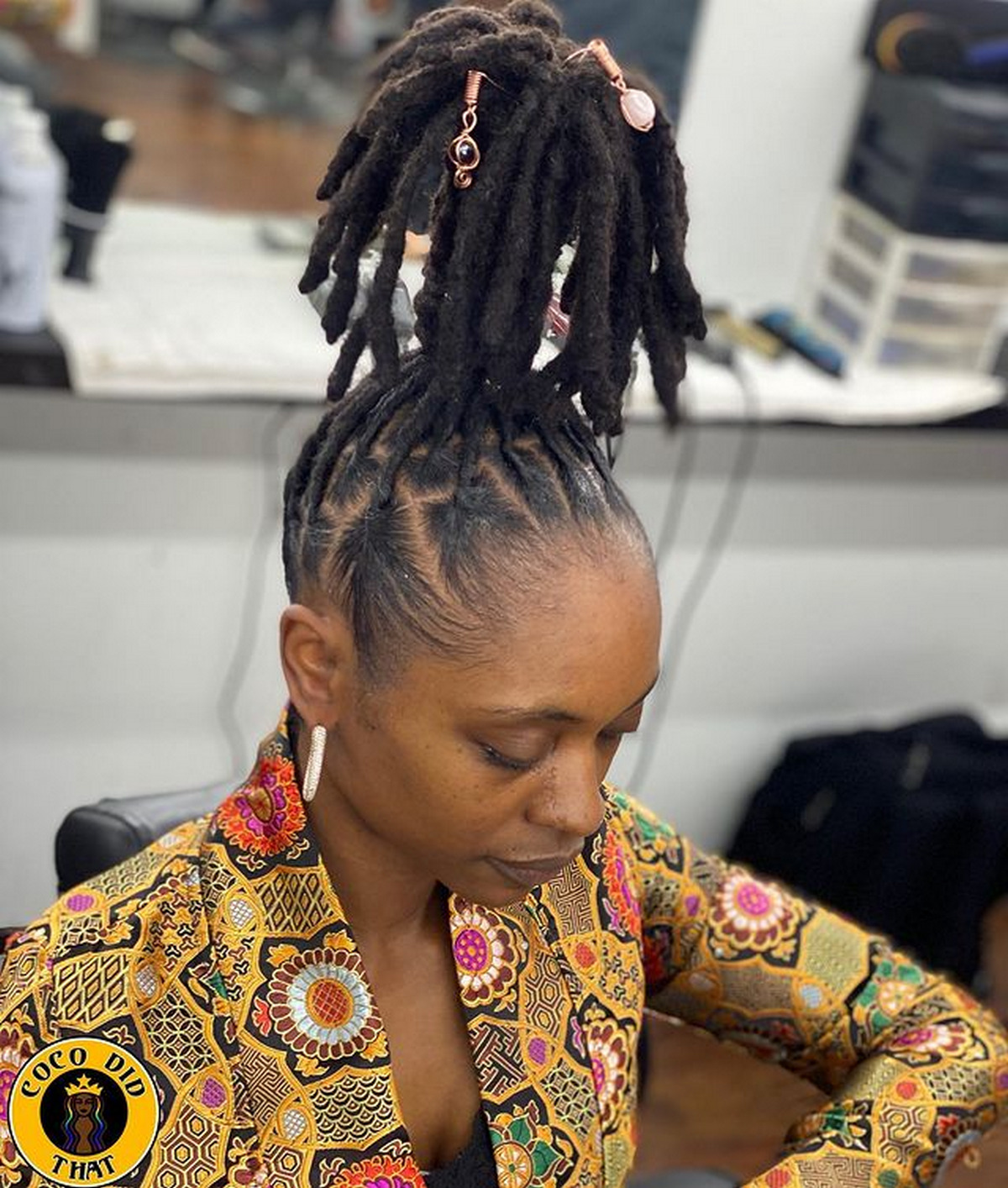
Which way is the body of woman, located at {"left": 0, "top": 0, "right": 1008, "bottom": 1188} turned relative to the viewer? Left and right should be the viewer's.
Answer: facing the viewer and to the right of the viewer

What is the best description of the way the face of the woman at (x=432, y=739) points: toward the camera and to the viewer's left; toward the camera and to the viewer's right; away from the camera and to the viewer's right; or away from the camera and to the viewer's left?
toward the camera and to the viewer's right

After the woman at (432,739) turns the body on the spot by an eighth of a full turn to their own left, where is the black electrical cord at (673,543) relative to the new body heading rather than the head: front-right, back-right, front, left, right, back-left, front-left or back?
left

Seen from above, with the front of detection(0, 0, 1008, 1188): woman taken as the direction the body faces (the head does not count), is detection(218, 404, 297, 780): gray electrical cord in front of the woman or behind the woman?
behind
